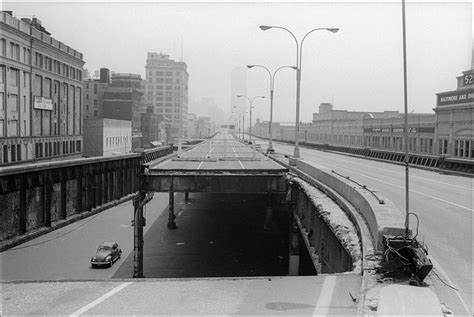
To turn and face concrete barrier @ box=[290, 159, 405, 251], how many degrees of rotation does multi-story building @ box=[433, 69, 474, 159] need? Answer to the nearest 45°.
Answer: approximately 45° to its left

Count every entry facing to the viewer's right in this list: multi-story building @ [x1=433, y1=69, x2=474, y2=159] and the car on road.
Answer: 0

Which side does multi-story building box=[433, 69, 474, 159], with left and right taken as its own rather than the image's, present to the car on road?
front

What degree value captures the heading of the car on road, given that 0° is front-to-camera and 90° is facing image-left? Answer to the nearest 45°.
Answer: approximately 45°

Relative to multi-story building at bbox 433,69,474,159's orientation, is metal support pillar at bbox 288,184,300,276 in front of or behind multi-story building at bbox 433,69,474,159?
in front

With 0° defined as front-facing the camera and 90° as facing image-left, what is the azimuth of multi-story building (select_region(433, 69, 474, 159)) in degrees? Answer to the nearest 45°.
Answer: approximately 45°

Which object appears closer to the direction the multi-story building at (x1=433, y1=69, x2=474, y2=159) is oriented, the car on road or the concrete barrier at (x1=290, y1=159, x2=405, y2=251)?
the car on road

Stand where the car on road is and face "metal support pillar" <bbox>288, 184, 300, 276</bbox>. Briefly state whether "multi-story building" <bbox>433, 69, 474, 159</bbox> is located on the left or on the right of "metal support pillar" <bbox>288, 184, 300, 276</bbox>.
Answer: left
